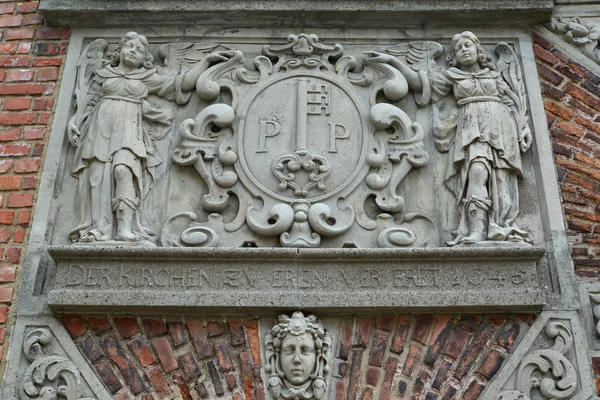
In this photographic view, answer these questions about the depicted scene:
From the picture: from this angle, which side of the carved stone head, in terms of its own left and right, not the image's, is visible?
front

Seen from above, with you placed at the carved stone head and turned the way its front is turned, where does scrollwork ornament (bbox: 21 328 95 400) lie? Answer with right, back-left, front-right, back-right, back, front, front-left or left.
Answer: right

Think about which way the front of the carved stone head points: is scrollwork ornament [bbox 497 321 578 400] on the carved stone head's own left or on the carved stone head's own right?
on the carved stone head's own left

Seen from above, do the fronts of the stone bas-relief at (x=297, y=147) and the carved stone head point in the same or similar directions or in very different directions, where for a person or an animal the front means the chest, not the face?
same or similar directions

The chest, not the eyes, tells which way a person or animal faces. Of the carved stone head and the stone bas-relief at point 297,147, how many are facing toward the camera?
2

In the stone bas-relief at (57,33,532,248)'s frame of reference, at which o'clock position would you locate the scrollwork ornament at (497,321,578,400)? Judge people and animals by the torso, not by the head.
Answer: The scrollwork ornament is roughly at 9 o'clock from the stone bas-relief.

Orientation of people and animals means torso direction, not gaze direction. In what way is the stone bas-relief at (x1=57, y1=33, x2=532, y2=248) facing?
toward the camera
